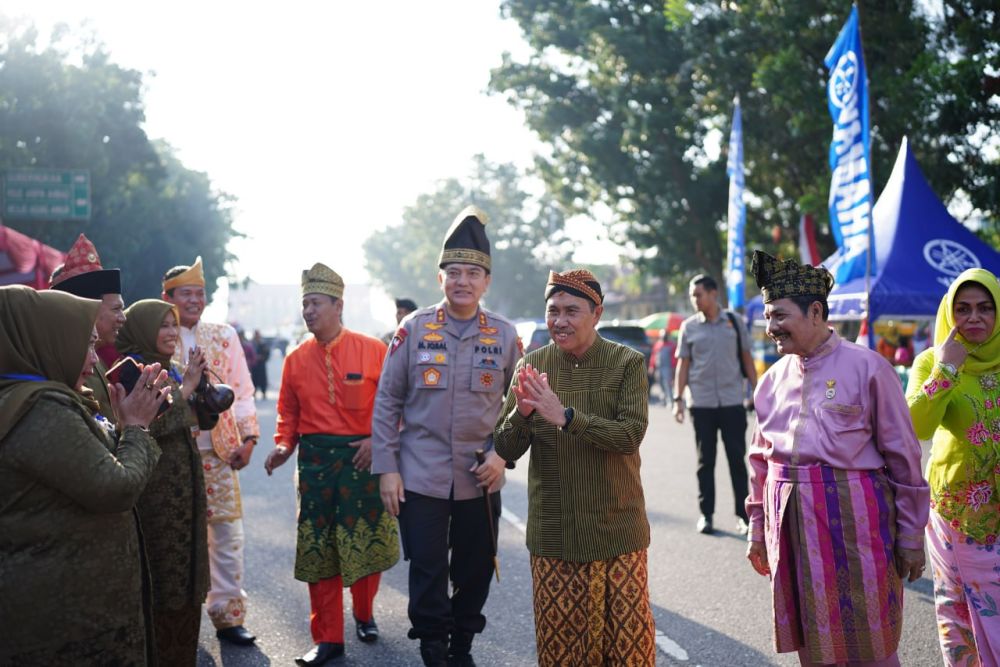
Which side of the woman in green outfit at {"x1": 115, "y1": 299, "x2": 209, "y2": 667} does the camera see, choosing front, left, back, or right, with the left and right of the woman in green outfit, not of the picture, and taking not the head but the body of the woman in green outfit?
right

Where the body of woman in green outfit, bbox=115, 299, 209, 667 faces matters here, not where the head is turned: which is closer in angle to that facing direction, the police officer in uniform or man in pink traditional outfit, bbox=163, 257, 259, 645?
the police officer in uniform

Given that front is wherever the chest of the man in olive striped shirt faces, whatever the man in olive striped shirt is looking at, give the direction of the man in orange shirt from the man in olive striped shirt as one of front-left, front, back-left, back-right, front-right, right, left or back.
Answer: right

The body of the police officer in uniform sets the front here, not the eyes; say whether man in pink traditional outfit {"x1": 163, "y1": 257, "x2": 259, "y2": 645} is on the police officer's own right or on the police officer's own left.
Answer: on the police officer's own right

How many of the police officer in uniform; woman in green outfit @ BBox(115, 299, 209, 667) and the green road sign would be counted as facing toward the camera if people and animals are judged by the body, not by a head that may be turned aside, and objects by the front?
2

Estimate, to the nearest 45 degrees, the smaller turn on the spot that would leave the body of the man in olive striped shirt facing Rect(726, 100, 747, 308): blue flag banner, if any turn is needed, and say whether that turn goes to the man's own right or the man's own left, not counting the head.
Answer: approximately 135° to the man's own right

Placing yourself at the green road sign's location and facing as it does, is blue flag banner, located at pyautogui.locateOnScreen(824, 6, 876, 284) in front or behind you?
in front

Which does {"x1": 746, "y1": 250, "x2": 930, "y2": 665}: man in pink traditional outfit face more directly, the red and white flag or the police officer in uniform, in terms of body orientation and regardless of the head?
the police officer in uniform

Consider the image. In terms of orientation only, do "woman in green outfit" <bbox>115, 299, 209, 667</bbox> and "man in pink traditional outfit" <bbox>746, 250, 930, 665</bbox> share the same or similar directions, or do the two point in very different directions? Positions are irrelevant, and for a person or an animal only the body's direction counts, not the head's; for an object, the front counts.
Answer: very different directions

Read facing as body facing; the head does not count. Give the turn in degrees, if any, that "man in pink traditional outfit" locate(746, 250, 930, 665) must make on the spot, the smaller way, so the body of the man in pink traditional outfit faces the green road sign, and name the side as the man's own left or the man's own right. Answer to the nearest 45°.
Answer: approximately 90° to the man's own right

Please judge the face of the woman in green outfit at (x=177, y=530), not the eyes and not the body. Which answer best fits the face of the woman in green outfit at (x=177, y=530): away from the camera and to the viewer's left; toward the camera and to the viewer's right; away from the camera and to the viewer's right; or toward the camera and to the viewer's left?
toward the camera and to the viewer's right

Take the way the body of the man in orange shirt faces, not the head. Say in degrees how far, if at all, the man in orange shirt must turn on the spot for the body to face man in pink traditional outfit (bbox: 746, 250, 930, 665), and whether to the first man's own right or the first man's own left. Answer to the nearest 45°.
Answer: approximately 90° to the first man's own left

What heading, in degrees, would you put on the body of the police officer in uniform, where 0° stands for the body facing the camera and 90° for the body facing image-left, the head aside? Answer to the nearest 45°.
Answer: approximately 0°

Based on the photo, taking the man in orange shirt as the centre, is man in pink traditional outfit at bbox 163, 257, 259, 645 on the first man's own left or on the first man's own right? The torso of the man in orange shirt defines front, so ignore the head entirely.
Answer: on the first man's own right

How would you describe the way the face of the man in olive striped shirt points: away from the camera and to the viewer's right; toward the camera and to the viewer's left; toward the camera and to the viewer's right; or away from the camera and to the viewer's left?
toward the camera and to the viewer's left
